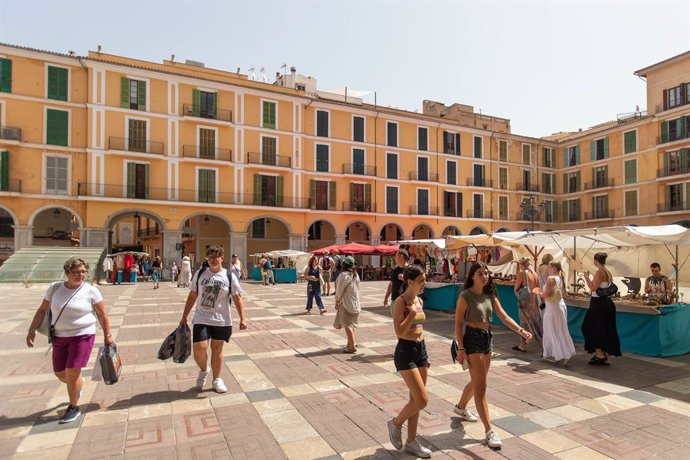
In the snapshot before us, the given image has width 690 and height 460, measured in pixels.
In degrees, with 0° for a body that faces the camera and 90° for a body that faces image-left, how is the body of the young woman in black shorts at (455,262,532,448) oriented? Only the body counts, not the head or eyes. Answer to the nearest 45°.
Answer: approximately 315°

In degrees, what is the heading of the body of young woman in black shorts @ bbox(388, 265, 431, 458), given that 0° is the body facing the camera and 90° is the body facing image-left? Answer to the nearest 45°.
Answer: approximately 315°

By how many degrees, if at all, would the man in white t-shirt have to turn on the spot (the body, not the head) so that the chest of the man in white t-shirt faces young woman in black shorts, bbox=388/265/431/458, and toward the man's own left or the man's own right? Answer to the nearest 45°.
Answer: approximately 45° to the man's own left

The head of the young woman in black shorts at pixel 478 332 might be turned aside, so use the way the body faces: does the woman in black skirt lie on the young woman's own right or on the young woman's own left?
on the young woman's own left

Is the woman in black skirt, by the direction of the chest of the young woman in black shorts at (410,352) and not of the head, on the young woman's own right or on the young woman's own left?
on the young woman's own left

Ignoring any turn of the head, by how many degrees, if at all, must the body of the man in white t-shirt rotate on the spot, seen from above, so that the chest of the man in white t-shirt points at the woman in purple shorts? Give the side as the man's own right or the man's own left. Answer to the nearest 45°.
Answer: approximately 90° to the man's own right

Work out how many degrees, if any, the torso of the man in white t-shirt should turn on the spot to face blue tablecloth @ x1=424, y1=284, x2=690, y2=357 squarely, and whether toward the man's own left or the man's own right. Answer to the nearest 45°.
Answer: approximately 90° to the man's own left

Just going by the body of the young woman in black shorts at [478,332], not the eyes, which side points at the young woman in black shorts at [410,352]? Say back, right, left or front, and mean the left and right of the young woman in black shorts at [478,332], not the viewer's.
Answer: right
